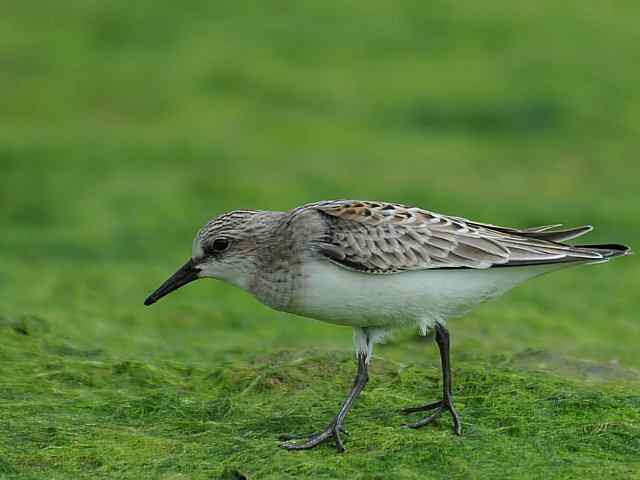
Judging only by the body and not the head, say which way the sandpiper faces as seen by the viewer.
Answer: to the viewer's left
